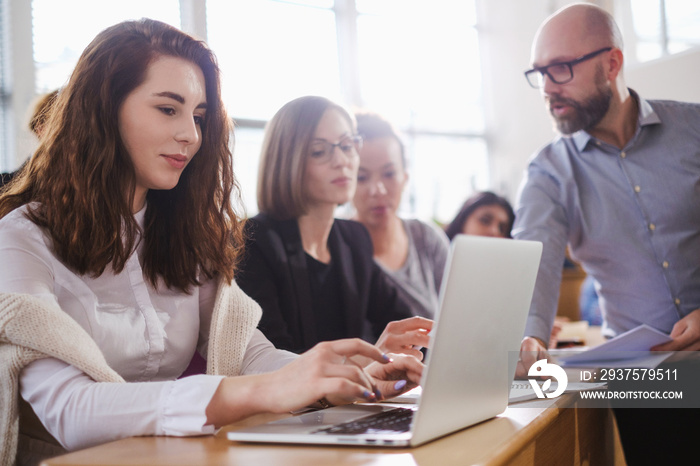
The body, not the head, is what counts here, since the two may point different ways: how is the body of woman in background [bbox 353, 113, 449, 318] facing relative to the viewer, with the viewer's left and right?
facing the viewer

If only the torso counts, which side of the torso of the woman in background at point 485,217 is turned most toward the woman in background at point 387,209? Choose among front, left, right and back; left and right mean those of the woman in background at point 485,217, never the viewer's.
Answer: right

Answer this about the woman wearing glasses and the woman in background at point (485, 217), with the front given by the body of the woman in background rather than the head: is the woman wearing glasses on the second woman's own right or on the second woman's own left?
on the second woman's own right

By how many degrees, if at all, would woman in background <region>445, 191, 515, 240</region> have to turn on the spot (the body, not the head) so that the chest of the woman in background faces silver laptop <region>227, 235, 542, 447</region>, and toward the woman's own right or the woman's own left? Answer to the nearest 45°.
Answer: approximately 45° to the woman's own right

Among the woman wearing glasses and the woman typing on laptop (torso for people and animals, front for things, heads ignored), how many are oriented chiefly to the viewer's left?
0

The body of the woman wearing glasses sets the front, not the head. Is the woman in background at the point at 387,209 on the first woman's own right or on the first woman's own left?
on the first woman's own left

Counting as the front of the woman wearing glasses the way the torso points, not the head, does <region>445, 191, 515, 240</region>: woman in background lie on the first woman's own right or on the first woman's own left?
on the first woman's own left

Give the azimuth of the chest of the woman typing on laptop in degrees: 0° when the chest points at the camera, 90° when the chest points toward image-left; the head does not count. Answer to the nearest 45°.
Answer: approximately 315°

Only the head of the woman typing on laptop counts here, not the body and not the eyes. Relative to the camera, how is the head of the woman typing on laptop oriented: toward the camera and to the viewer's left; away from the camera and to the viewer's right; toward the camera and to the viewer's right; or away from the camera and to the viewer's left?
toward the camera and to the viewer's right

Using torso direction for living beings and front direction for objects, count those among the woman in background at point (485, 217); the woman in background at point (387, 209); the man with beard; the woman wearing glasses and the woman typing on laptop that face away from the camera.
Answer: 0

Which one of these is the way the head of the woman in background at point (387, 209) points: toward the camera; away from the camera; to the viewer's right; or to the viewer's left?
toward the camera

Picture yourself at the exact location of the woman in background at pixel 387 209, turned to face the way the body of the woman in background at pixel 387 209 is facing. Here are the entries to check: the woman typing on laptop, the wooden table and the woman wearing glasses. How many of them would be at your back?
0

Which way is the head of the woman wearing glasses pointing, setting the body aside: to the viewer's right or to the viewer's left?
to the viewer's right

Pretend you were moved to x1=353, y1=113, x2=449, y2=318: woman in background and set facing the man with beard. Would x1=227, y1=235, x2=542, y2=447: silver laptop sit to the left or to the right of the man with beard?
right

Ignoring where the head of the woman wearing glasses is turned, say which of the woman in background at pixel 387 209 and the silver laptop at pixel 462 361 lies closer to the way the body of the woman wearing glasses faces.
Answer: the silver laptop

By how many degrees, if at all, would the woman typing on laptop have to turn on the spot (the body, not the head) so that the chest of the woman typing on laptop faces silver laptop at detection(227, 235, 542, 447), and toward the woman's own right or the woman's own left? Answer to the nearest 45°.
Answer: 0° — they already face it
